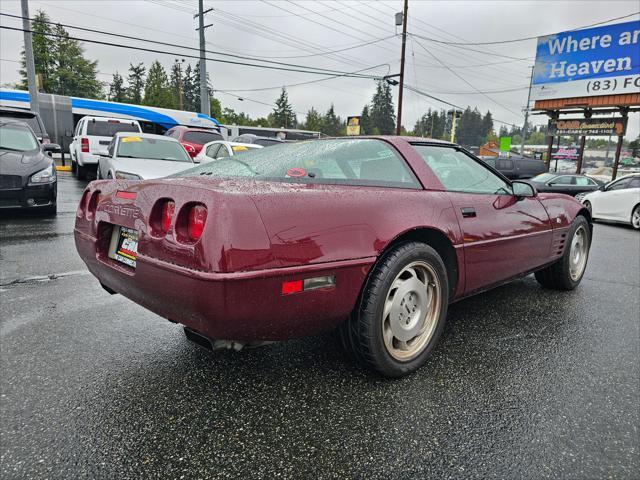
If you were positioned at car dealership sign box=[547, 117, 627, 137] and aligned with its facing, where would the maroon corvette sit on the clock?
The maroon corvette is roughly at 12 o'clock from the car dealership sign.

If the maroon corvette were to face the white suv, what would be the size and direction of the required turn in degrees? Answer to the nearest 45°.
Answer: approximately 90° to its left

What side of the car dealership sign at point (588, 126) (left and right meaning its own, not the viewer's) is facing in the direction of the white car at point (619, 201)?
front

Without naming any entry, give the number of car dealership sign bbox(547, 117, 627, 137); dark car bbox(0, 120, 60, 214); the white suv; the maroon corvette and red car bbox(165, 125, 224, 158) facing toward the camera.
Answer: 2

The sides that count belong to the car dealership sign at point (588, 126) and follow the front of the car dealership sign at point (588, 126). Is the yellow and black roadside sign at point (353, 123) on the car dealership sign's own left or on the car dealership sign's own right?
on the car dealership sign's own right

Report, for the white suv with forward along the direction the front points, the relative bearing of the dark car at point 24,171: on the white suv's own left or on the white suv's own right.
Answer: on the white suv's own left

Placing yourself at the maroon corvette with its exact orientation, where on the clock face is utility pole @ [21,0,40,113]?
The utility pole is roughly at 9 o'clock from the maroon corvette.

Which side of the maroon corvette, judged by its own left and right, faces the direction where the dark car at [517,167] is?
front

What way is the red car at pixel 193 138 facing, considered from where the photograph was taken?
facing away from the viewer and to the left of the viewer

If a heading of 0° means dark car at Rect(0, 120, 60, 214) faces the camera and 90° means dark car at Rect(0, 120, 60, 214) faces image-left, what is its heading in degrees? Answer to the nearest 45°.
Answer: approximately 0°

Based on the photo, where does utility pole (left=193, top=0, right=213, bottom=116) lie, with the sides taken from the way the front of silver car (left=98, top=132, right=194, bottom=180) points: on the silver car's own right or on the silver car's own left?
on the silver car's own left

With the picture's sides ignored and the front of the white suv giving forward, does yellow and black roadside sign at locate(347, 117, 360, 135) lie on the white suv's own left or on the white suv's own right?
on the white suv's own right

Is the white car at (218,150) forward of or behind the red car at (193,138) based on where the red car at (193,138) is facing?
behind

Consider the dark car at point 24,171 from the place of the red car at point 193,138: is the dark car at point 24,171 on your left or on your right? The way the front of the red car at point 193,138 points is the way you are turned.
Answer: on your left

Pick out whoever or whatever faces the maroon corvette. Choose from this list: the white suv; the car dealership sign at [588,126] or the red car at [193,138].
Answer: the car dealership sign

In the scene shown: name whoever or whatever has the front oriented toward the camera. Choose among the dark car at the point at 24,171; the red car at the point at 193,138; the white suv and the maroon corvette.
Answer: the dark car at the point at 24,171

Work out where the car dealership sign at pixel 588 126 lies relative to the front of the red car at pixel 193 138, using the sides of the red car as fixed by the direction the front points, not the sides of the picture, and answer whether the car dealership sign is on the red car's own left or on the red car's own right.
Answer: on the red car's own right

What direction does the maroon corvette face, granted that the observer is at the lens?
facing away from the viewer and to the right of the viewer
